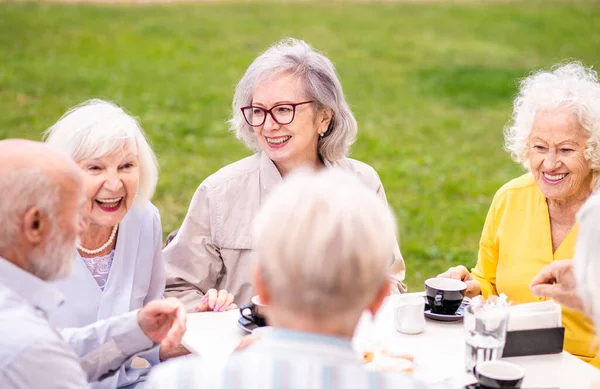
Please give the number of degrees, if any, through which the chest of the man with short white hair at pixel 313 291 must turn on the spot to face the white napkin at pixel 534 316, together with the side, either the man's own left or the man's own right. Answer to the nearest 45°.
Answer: approximately 45° to the man's own right

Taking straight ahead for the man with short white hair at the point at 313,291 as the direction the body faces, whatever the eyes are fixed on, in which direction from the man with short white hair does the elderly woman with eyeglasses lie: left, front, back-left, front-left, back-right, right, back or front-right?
front

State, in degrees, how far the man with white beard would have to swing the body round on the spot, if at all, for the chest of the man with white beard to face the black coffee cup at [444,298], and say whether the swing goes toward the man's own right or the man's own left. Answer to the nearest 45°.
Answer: approximately 45° to the man's own right

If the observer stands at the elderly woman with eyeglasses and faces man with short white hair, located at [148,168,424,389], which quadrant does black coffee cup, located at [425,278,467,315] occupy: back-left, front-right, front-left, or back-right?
front-left

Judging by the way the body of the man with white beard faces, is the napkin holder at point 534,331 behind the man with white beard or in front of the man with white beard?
in front

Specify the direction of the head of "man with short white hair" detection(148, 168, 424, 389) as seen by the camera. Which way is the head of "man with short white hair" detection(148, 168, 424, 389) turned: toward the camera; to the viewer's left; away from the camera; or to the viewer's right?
away from the camera

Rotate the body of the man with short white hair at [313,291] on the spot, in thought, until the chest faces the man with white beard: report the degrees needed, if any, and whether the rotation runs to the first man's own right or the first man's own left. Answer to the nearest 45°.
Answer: approximately 45° to the first man's own left

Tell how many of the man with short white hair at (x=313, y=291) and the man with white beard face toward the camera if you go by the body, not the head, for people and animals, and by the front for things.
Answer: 0

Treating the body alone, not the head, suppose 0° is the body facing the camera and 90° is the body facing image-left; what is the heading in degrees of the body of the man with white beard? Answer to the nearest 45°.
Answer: approximately 225°

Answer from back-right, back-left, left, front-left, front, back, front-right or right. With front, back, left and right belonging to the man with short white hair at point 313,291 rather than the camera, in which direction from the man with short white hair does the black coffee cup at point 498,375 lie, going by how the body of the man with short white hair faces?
front-right

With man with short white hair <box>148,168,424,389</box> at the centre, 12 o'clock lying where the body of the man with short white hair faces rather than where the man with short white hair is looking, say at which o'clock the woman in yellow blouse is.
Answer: The woman in yellow blouse is roughly at 1 o'clock from the man with short white hair.

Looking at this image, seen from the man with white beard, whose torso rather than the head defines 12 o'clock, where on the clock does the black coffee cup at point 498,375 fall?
The black coffee cup is roughly at 2 o'clock from the man with white beard.

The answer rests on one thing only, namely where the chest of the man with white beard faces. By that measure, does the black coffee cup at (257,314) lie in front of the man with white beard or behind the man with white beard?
in front

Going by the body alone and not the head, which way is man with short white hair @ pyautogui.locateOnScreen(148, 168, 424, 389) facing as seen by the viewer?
away from the camera
